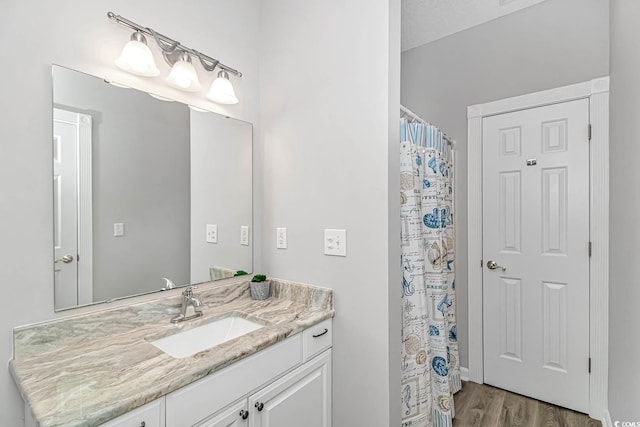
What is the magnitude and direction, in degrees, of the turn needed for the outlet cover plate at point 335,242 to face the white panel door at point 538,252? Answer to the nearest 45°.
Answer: approximately 180°

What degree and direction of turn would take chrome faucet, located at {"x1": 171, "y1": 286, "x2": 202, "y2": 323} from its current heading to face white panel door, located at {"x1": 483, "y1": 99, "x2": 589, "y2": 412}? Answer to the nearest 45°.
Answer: approximately 45° to its left

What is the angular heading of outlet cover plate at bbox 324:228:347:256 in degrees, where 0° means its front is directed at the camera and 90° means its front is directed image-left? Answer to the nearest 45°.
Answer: approximately 45°

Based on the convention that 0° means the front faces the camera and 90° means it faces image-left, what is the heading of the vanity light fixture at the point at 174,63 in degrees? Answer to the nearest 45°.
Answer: approximately 315°

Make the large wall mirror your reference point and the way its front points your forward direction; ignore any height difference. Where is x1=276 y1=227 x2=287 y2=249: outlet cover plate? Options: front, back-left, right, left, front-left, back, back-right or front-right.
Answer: front-left

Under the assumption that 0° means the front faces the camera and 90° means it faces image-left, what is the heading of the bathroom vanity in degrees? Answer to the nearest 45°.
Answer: approximately 315°

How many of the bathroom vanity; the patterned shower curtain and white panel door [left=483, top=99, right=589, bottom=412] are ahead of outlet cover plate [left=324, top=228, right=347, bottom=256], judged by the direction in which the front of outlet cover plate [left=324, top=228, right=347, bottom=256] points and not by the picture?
1
